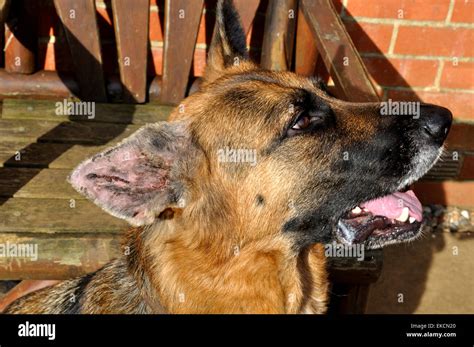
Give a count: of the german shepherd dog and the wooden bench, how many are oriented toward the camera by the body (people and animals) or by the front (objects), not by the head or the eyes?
1

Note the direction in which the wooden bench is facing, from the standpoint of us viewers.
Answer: facing the viewer

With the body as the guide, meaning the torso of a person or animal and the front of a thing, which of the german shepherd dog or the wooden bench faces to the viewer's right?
the german shepherd dog

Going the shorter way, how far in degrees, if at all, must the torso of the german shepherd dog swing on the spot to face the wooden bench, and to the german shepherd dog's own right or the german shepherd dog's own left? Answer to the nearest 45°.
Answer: approximately 135° to the german shepherd dog's own left

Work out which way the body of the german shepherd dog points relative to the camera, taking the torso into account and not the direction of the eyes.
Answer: to the viewer's right

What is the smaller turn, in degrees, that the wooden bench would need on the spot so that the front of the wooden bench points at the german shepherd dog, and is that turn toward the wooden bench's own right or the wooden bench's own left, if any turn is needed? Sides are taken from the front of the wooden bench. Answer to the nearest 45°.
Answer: approximately 45° to the wooden bench's own left

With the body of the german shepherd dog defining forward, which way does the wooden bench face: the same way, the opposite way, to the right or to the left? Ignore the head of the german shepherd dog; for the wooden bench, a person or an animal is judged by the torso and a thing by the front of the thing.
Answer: to the right
